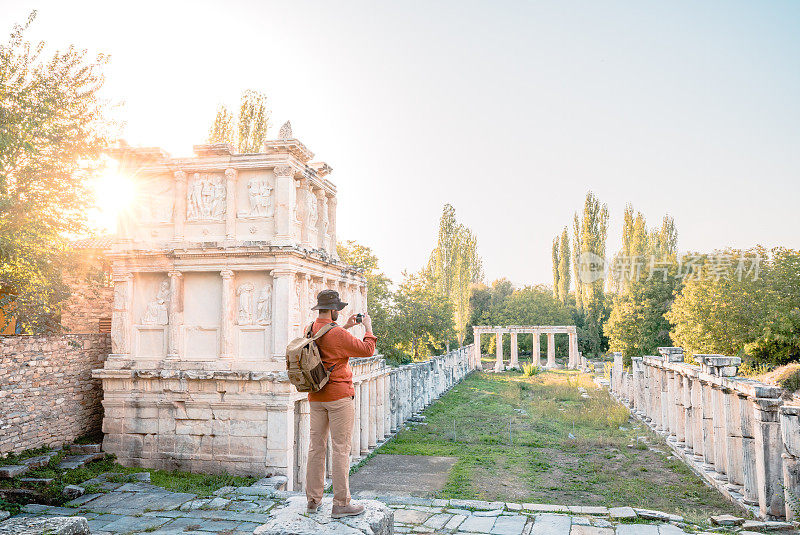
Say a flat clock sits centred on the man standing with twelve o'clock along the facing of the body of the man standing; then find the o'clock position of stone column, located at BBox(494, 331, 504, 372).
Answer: The stone column is roughly at 11 o'clock from the man standing.

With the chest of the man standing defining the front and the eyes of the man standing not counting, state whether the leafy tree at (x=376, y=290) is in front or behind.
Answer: in front

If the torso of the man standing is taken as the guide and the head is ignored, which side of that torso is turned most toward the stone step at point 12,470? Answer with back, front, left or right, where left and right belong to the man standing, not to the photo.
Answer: left

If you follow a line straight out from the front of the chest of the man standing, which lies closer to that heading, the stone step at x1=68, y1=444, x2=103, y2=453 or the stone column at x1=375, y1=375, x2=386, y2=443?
the stone column

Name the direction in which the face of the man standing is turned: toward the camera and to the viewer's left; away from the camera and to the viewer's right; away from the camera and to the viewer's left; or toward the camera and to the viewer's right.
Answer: away from the camera and to the viewer's right

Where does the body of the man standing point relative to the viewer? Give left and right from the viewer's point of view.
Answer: facing away from the viewer and to the right of the viewer

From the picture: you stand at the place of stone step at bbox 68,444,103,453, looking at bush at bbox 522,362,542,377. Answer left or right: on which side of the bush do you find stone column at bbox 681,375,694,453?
right

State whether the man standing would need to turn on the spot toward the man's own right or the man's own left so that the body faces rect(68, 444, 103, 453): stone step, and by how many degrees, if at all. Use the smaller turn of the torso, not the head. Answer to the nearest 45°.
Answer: approximately 90° to the man's own left

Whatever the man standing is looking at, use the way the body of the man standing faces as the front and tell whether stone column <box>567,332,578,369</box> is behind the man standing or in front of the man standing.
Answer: in front

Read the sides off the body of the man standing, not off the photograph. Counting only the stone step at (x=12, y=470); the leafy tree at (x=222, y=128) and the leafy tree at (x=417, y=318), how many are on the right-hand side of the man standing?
0
